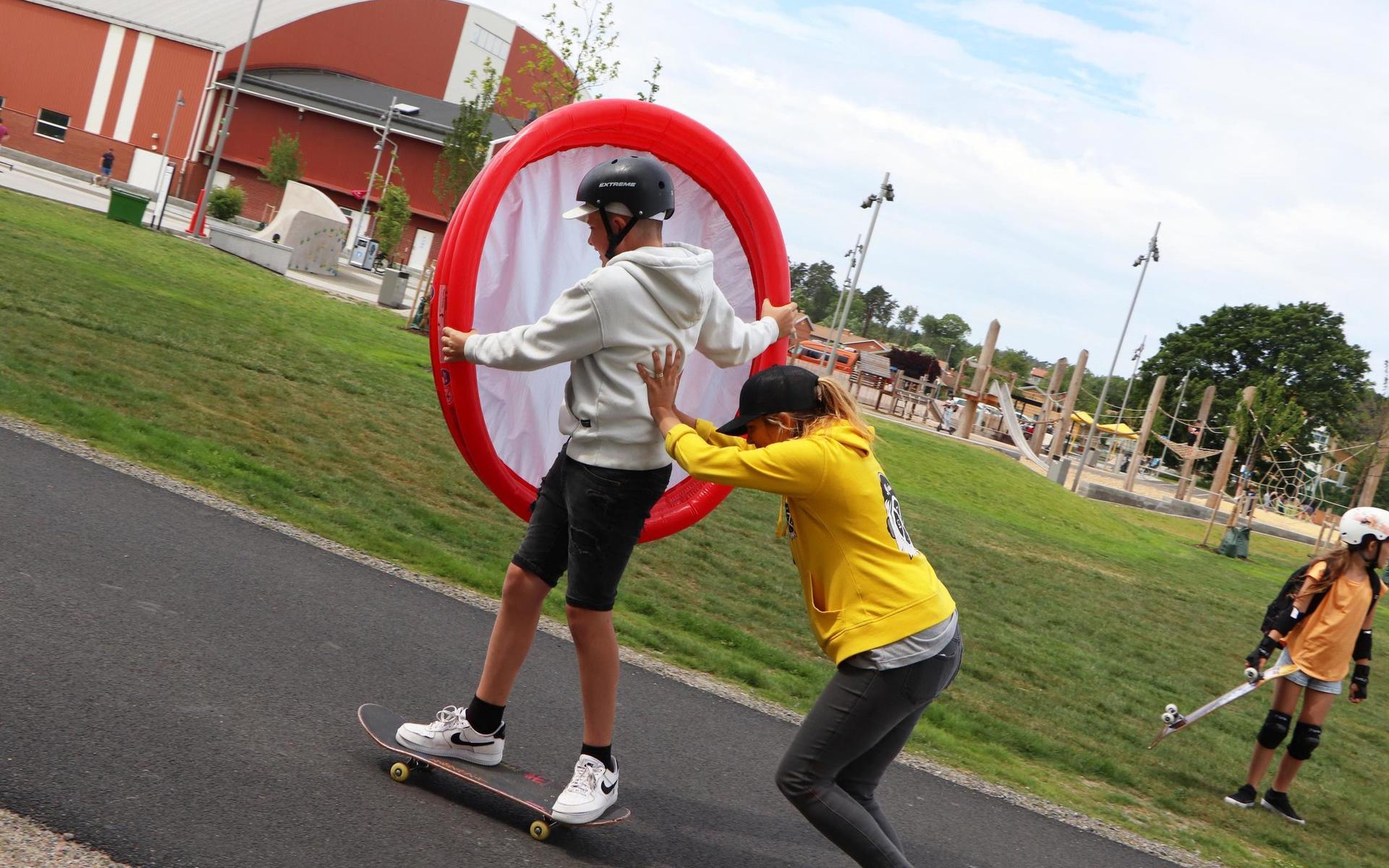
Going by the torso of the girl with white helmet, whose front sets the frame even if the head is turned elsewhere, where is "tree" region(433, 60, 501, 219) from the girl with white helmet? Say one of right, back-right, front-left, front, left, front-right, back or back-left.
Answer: back

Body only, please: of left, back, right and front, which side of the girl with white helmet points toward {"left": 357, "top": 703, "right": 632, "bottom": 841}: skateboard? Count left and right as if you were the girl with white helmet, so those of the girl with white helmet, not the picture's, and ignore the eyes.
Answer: right

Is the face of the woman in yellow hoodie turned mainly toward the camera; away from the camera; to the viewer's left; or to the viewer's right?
to the viewer's left

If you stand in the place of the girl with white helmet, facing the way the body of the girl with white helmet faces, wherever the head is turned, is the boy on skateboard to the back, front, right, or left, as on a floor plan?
right

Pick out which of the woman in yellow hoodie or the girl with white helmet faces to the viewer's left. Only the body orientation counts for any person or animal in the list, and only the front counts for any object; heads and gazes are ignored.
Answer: the woman in yellow hoodie

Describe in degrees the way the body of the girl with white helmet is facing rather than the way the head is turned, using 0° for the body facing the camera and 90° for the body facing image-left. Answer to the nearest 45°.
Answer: approximately 315°

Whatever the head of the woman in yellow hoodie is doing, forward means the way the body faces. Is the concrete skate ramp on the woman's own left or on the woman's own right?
on the woman's own right

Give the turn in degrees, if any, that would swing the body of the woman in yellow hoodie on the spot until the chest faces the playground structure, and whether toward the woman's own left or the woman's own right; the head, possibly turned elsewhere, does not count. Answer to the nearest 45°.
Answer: approximately 90° to the woman's own right

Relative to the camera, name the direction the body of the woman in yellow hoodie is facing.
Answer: to the viewer's left

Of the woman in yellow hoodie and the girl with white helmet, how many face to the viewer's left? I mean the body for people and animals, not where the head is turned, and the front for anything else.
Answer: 1
